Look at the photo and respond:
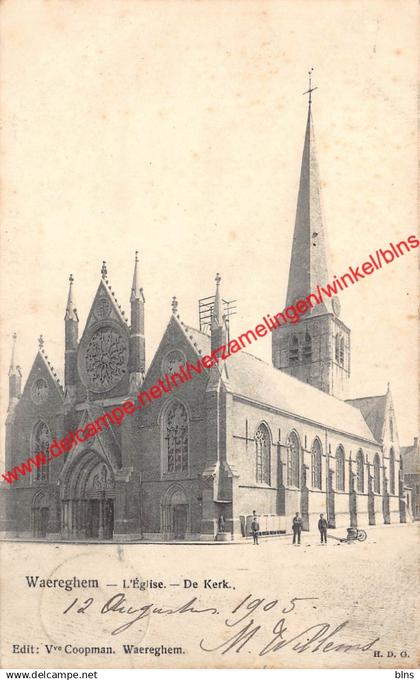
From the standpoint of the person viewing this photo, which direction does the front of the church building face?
facing the viewer and to the left of the viewer
